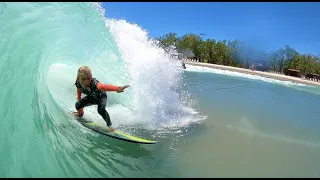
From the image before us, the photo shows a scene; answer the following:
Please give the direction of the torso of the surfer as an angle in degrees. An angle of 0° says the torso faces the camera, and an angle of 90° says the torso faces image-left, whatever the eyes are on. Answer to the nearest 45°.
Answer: approximately 0°
